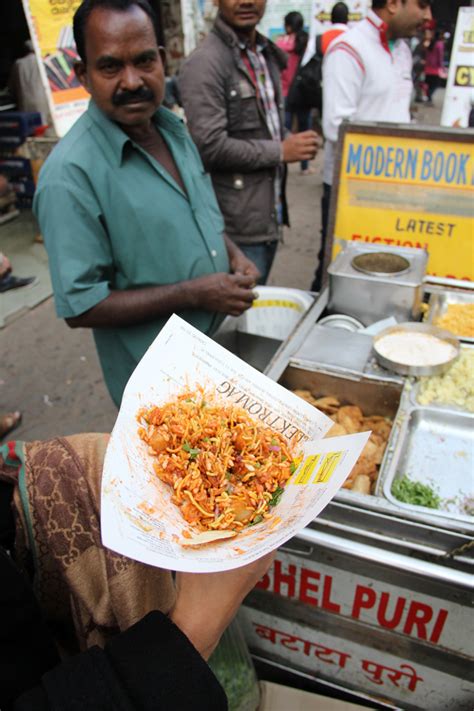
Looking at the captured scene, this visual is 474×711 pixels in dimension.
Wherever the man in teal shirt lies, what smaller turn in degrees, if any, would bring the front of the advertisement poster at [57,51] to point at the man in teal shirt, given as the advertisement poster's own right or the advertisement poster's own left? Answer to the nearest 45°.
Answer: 0° — it already faces them

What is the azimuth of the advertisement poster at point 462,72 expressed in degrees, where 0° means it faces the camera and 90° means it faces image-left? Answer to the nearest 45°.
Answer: approximately 0°

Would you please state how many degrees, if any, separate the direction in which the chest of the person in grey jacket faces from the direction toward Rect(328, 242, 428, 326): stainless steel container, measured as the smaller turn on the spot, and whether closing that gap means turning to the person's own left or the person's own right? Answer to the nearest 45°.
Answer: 0° — they already face it

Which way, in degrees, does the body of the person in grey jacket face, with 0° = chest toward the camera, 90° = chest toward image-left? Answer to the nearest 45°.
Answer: approximately 315°

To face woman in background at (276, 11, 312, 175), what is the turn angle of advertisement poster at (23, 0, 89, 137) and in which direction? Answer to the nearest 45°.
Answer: approximately 135° to its left

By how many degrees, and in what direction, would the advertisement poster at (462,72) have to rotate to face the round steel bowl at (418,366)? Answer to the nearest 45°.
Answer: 0° — it already faces it

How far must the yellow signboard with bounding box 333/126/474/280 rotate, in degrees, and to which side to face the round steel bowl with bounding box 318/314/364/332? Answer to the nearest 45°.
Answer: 0° — it already faces it

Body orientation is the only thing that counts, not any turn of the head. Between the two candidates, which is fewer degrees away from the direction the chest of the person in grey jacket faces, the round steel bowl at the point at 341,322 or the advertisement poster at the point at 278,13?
the round steel bowl

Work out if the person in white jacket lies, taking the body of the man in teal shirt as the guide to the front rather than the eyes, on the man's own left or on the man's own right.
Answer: on the man's own left
